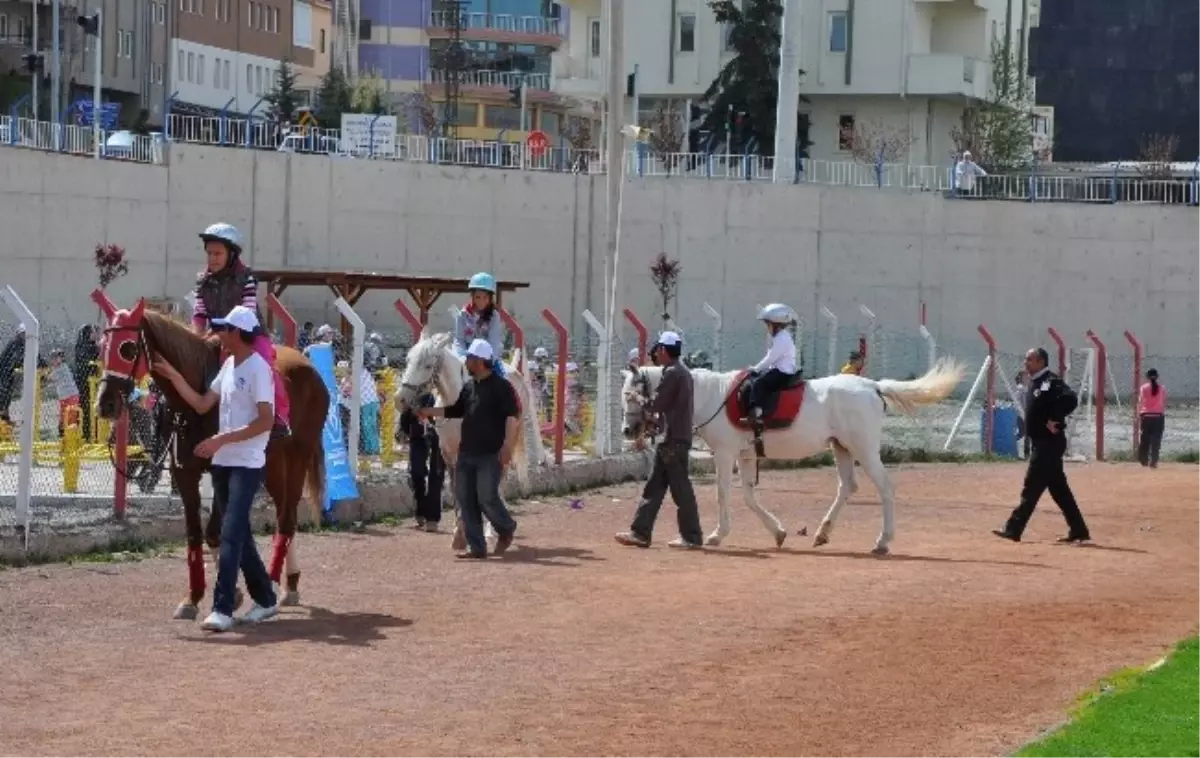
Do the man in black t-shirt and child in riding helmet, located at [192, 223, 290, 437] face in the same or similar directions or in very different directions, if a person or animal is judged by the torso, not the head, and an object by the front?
same or similar directions

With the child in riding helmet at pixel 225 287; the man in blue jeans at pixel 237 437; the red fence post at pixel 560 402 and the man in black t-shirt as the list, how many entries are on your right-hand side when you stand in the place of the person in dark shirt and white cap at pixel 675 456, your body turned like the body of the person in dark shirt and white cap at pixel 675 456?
1

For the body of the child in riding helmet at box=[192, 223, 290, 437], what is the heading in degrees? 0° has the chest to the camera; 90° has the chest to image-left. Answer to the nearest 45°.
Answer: approximately 45°

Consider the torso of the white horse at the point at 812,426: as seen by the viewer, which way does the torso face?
to the viewer's left

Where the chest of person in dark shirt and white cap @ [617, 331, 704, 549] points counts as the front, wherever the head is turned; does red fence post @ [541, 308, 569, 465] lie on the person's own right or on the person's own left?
on the person's own right

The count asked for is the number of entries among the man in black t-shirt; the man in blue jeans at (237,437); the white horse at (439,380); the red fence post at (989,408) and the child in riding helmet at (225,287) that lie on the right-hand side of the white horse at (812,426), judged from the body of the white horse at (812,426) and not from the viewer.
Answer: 1

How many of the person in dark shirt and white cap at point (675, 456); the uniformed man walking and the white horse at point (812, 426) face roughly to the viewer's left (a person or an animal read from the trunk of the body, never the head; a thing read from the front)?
3

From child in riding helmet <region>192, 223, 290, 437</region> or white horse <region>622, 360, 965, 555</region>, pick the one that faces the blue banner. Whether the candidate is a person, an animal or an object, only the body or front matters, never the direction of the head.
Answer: the white horse

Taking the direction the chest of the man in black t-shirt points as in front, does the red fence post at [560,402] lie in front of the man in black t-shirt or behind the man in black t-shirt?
behind

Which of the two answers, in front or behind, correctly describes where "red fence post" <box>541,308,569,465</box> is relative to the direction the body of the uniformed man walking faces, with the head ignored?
in front

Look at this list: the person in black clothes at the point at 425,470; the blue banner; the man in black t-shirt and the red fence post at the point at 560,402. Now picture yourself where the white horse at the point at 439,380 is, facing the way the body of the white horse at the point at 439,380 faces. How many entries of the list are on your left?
1

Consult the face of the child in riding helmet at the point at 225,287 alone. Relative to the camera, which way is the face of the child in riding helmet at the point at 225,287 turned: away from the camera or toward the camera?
toward the camera

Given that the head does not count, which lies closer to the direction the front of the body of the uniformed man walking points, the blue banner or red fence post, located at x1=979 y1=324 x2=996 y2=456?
the blue banner

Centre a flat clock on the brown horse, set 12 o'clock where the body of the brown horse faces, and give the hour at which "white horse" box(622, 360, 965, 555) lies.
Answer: The white horse is roughly at 6 o'clock from the brown horse.

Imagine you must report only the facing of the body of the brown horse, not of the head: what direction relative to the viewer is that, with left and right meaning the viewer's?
facing the viewer and to the left of the viewer

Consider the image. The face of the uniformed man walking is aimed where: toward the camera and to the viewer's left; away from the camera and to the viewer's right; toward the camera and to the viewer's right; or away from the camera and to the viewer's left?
toward the camera and to the viewer's left
